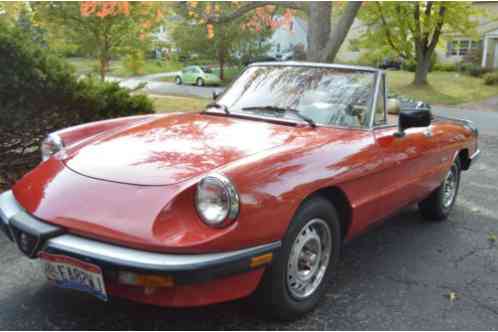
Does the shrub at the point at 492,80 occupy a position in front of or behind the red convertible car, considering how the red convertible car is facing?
behind

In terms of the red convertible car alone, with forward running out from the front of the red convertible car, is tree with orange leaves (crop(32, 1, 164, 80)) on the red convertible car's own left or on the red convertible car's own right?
on the red convertible car's own right

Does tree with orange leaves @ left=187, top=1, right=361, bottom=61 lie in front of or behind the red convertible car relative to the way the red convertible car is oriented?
behind

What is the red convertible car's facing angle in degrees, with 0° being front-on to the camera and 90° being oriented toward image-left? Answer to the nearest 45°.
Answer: approximately 45°

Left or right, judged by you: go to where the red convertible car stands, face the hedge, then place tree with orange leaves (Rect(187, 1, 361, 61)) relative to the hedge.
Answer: right

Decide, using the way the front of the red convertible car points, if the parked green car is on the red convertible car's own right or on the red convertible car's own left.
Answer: on the red convertible car's own right

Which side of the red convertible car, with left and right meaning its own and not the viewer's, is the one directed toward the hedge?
right
